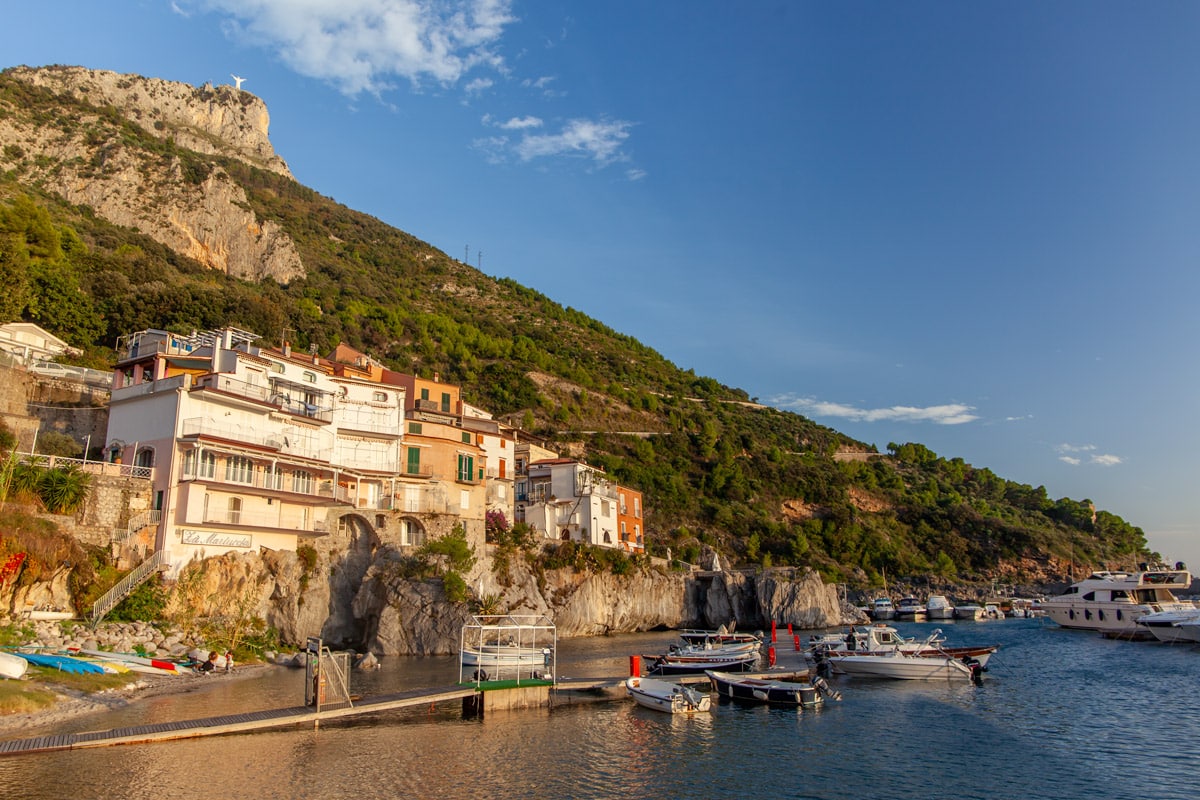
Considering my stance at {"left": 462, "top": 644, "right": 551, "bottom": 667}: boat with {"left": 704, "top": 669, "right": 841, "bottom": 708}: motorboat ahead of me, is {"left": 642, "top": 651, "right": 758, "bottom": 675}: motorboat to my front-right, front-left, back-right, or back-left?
front-left

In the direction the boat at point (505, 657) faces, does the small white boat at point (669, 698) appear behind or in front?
behind

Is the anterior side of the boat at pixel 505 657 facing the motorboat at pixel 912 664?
no

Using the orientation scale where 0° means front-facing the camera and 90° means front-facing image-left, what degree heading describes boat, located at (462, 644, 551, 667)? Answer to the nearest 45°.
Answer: approximately 90°

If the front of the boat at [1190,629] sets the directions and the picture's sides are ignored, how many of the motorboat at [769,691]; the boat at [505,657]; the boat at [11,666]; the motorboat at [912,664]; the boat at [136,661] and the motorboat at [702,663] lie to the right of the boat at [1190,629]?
0

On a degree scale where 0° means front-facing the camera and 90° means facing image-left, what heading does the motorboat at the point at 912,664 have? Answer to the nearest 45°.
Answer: approximately 90°

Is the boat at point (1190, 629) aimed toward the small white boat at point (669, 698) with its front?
no

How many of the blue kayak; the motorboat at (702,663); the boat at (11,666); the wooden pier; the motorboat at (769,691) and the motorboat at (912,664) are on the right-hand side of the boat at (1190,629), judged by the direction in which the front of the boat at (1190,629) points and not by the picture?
0

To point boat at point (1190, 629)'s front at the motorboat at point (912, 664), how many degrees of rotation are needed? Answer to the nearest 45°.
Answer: approximately 45° to its left

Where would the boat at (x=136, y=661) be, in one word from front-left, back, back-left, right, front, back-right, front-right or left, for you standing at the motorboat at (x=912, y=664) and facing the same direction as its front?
front-left

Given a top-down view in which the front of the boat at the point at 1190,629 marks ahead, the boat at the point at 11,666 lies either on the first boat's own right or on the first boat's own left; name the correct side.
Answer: on the first boat's own left

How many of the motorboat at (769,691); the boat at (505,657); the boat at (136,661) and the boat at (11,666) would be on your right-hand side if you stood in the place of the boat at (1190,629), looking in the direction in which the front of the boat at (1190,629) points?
0

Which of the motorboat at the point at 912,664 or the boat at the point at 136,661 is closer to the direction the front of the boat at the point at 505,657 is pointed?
the boat

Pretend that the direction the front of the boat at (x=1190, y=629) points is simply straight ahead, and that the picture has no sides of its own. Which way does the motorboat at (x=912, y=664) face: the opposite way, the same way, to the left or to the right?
the same way

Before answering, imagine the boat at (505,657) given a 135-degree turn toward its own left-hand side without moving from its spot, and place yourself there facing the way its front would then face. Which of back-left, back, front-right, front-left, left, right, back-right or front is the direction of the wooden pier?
right

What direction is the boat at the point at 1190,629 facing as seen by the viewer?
to the viewer's left

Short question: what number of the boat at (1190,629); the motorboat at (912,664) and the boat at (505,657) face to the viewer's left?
3
